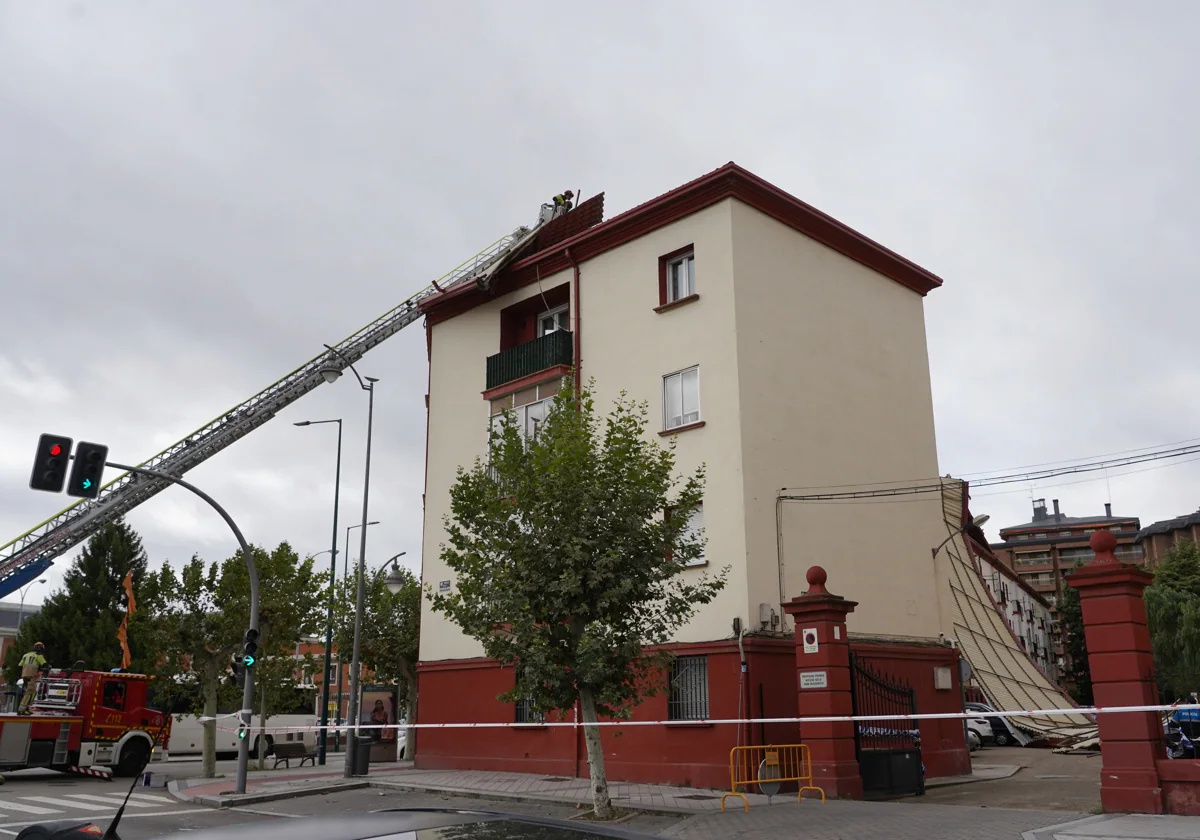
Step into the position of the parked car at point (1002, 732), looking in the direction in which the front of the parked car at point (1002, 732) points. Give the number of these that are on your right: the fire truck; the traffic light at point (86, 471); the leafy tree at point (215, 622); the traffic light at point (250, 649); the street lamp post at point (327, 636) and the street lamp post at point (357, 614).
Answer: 6

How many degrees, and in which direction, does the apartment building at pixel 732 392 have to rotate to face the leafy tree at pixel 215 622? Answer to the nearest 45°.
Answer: approximately 45° to its right

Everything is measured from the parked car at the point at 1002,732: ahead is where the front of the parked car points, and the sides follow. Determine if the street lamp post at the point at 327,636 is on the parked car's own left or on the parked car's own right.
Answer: on the parked car's own right

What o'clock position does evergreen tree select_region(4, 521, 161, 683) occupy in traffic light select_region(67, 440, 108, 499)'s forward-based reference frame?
The evergreen tree is roughly at 6 o'clock from the traffic light.

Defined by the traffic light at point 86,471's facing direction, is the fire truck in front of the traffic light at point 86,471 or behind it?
behind

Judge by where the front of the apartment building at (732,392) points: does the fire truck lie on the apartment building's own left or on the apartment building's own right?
on the apartment building's own right

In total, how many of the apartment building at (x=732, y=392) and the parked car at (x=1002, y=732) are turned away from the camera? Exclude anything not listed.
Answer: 0

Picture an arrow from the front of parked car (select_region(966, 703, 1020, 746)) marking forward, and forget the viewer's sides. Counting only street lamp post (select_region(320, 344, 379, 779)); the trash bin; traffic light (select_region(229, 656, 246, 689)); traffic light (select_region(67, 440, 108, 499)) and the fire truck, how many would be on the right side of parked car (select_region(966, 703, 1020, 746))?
5

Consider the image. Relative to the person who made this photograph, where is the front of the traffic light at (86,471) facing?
facing the viewer

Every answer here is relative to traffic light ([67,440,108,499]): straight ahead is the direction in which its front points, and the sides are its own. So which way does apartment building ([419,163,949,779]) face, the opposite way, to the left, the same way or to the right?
to the right

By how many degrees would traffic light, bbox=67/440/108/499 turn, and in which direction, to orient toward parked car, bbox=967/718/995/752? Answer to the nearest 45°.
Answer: approximately 90° to its left

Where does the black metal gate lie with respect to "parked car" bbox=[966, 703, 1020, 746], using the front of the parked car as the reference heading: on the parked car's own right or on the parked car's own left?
on the parked car's own right

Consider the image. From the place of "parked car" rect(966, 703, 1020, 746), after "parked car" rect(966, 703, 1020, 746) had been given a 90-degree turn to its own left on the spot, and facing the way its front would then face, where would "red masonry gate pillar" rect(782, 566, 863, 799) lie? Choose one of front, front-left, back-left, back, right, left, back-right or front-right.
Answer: back-right

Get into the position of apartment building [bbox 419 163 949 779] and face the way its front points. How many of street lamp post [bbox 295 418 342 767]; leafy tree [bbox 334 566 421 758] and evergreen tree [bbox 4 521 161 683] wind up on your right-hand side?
3

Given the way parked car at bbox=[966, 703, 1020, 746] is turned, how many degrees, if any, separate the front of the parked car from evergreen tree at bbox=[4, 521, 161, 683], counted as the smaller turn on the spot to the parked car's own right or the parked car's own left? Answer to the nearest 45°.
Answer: approximately 135° to the parked car's own right
